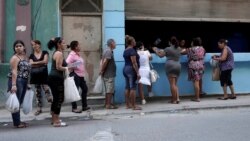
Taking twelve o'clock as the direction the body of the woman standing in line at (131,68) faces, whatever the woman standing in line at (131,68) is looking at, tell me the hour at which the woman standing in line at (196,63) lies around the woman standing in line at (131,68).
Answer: the woman standing in line at (196,63) is roughly at 11 o'clock from the woman standing in line at (131,68).

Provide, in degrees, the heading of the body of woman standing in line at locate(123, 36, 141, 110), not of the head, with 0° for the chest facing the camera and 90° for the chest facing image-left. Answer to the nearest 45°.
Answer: approximately 270°

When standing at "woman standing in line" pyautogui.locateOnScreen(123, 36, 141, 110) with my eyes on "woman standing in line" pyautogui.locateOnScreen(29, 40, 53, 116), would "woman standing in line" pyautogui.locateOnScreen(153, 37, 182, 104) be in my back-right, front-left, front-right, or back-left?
back-right

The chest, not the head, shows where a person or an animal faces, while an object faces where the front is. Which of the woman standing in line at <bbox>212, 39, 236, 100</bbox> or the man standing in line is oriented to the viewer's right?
the man standing in line

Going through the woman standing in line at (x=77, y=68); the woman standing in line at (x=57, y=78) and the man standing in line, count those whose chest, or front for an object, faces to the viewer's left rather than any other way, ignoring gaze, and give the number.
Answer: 0

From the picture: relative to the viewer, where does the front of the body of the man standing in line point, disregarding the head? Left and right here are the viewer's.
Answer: facing to the right of the viewer

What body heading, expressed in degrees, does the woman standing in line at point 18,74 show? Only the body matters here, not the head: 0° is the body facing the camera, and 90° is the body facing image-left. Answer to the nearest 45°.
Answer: approximately 315°

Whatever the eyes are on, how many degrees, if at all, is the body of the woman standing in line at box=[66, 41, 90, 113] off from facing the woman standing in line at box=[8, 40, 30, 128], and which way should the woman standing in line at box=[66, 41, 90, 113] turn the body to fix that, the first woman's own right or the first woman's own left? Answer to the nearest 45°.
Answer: approximately 135° to the first woman's own right

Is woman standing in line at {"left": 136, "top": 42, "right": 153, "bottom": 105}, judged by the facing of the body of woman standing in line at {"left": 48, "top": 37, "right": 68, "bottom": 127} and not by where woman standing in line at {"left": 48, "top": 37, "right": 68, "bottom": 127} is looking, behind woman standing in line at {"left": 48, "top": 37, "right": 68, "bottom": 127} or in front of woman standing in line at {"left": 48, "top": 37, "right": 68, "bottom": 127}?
in front

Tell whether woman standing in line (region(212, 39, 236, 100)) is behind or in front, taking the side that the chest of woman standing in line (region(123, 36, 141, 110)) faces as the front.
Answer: in front

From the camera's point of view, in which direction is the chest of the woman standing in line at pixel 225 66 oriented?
to the viewer's left
